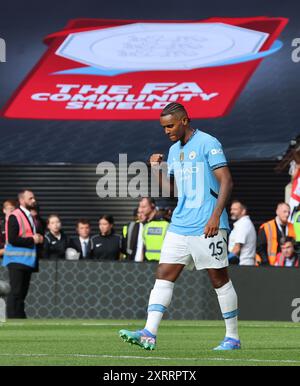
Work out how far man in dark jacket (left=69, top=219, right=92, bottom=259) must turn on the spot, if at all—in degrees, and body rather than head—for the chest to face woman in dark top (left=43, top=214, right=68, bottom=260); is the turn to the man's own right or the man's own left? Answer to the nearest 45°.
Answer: approximately 90° to the man's own right

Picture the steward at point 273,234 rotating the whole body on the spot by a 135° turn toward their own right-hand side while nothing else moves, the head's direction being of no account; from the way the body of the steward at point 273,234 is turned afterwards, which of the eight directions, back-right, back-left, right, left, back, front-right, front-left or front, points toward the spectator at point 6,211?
front

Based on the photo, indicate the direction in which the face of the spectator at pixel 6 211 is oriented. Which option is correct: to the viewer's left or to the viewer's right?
to the viewer's right

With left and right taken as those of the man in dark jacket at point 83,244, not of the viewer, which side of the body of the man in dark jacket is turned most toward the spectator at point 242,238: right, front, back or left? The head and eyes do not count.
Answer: left

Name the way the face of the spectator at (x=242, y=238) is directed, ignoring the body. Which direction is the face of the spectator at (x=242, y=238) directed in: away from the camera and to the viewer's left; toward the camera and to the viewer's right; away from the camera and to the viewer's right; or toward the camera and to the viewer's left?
toward the camera and to the viewer's left

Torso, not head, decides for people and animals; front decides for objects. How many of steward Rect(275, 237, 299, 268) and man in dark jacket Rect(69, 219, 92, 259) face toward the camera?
2
